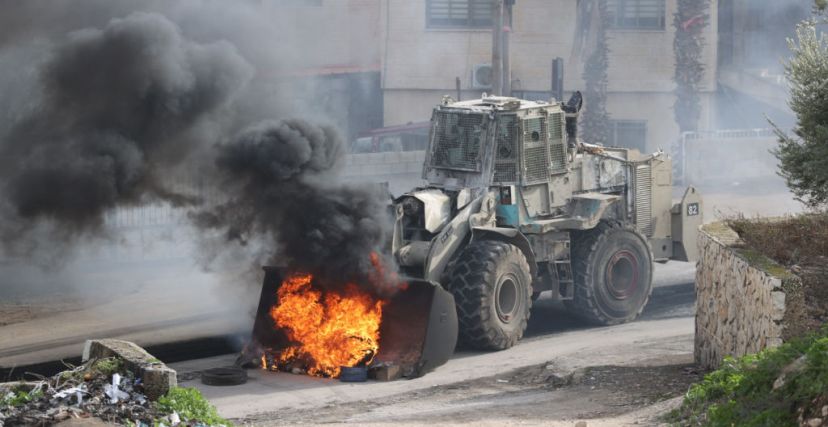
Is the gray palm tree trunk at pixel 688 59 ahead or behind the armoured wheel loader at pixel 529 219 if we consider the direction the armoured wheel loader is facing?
behind

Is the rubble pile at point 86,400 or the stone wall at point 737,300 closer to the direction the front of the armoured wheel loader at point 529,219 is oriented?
the rubble pile

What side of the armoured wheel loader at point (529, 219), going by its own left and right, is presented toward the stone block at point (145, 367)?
front

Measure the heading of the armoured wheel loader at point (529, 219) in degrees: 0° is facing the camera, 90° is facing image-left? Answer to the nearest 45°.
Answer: approximately 45°

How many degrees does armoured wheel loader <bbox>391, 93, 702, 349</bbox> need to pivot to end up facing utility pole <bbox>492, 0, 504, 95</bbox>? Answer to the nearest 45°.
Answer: approximately 135° to its right

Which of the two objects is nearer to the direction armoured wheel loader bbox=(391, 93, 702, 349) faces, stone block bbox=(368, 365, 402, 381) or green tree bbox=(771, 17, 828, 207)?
the stone block

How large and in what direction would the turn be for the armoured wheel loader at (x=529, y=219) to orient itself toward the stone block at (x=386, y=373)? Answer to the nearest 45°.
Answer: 0° — it already faces it

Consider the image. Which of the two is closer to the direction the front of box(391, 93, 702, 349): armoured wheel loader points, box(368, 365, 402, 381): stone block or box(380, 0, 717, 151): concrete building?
the stone block

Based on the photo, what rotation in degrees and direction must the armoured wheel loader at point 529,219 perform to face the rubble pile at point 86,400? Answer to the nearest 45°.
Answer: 0° — it already faces it

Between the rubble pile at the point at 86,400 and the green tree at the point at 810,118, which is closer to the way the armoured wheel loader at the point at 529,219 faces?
the rubble pile

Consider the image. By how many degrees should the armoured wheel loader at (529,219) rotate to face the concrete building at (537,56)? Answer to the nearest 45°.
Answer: approximately 135° to its right
